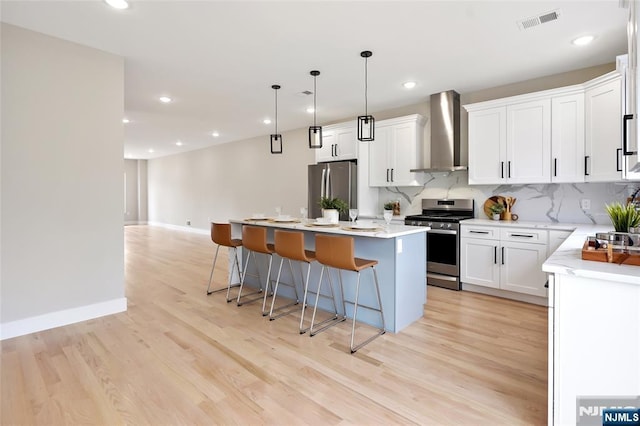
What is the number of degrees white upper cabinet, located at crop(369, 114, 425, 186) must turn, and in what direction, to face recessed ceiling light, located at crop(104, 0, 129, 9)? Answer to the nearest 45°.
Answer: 0° — it already faces it

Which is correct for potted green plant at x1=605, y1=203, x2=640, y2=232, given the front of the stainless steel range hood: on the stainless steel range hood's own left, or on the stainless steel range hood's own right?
on the stainless steel range hood's own left

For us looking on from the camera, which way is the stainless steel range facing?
facing the viewer and to the left of the viewer

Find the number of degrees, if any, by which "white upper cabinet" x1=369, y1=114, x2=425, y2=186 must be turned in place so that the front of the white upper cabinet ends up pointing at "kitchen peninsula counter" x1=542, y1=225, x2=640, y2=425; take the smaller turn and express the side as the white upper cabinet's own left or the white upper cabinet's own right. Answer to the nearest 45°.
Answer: approximately 45° to the white upper cabinet's own left

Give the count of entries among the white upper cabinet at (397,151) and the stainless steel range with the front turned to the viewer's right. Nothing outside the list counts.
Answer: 0

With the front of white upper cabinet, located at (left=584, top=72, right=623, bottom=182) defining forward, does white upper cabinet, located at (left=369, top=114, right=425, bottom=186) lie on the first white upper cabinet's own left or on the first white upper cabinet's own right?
on the first white upper cabinet's own right

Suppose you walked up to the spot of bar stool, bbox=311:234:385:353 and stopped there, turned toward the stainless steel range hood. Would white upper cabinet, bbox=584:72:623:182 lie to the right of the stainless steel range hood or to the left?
right

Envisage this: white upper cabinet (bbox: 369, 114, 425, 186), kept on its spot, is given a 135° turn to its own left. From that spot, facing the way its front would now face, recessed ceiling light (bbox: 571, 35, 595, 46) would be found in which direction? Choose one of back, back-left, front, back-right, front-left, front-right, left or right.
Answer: front-right
